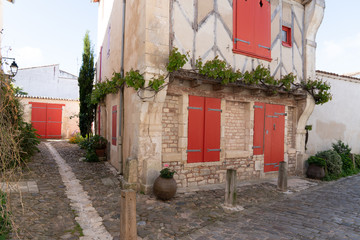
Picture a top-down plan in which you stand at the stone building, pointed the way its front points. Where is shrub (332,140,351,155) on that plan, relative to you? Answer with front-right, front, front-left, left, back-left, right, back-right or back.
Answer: left

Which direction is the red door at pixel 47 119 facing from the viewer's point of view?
toward the camera

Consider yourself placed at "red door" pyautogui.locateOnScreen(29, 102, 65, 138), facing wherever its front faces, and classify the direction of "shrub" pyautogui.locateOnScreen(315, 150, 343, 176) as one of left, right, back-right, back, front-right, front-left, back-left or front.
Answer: front-left

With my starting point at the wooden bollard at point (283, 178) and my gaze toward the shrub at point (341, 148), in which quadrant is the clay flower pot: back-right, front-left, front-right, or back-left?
back-left

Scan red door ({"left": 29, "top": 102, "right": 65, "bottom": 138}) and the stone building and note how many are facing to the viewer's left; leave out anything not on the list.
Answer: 0

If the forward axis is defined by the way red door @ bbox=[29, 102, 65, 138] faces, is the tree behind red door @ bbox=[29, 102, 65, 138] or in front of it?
in front

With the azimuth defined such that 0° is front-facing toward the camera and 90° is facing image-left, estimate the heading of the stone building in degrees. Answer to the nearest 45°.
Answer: approximately 315°

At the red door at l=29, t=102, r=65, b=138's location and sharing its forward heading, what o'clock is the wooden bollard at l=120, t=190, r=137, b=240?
The wooden bollard is roughly at 12 o'clock from the red door.

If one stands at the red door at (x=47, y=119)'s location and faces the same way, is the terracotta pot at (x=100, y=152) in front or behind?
in front
